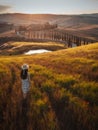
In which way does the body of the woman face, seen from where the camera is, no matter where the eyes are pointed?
away from the camera
